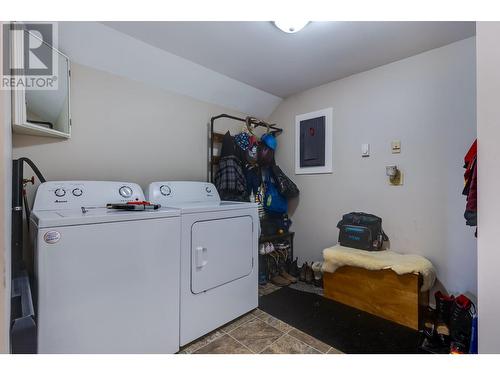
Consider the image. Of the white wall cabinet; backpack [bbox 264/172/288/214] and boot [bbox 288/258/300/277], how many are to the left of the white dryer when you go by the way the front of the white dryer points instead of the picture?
2

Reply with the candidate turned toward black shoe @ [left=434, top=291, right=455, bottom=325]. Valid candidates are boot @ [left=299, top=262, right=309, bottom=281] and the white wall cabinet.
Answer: the white wall cabinet

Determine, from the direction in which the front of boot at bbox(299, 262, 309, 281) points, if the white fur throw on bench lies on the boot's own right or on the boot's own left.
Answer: on the boot's own left
